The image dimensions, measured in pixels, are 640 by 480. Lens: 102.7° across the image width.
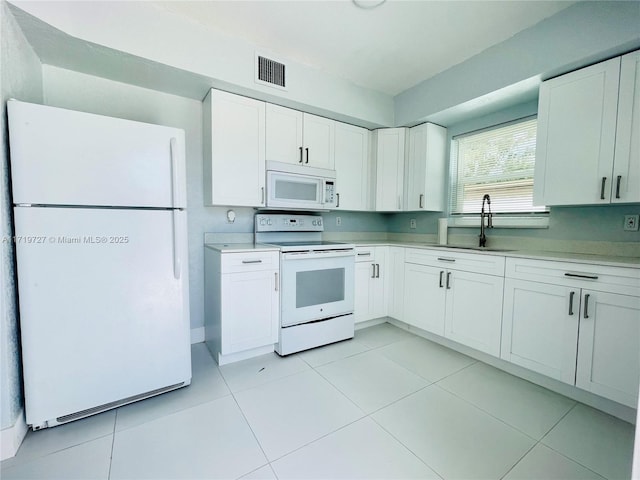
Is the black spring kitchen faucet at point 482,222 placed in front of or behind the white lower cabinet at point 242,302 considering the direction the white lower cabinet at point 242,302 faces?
in front

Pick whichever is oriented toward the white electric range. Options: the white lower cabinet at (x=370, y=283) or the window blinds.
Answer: the window blinds

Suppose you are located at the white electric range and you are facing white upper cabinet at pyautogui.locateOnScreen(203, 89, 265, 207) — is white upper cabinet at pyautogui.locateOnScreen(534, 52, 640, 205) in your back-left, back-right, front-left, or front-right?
back-left

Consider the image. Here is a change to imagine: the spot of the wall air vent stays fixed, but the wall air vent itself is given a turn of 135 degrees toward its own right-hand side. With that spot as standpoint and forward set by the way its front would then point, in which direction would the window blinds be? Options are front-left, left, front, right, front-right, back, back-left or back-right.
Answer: back

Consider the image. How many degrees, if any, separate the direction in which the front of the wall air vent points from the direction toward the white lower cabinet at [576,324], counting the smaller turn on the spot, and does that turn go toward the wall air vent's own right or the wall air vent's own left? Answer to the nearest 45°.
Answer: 0° — it already faces it

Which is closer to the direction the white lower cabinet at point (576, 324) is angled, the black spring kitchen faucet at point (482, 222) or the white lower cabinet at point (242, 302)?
the white lower cabinet

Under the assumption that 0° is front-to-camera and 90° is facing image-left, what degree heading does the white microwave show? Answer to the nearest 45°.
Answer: approximately 315°

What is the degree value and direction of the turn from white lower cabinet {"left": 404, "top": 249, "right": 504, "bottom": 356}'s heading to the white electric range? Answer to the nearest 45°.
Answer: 0° — it already faces it

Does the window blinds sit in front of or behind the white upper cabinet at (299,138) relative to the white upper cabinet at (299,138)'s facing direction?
in front
